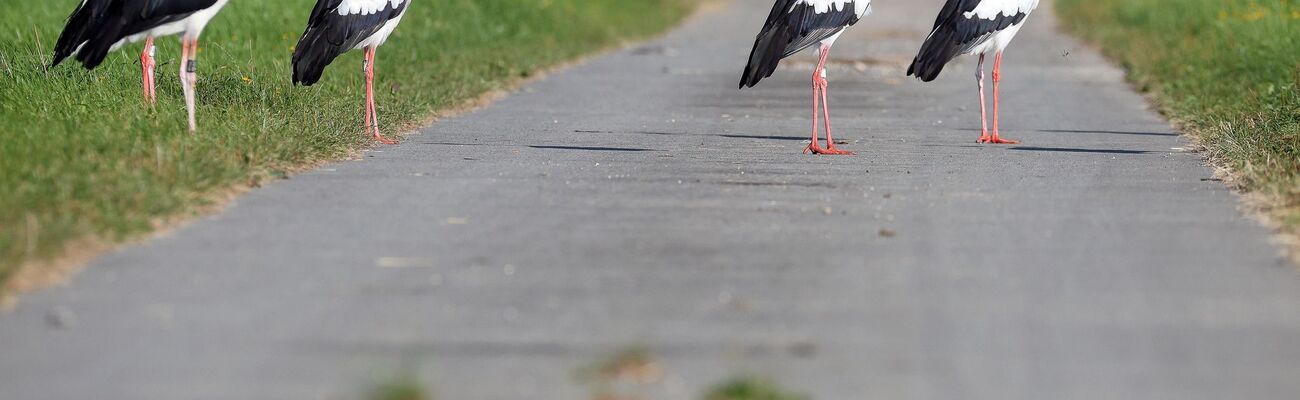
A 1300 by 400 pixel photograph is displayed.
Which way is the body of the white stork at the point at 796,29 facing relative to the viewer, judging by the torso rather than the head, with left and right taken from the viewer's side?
facing to the right of the viewer

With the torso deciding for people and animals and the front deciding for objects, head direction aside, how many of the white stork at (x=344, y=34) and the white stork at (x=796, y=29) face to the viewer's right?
2

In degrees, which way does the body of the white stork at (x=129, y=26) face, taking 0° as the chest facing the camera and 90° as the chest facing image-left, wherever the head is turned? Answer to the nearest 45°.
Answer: approximately 270°

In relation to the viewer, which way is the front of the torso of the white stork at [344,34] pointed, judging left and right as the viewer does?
facing to the right of the viewer

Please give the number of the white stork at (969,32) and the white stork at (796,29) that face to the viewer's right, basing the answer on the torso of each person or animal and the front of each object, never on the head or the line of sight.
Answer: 2

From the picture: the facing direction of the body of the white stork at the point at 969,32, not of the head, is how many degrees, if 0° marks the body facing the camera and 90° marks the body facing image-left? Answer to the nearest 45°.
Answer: approximately 270°
